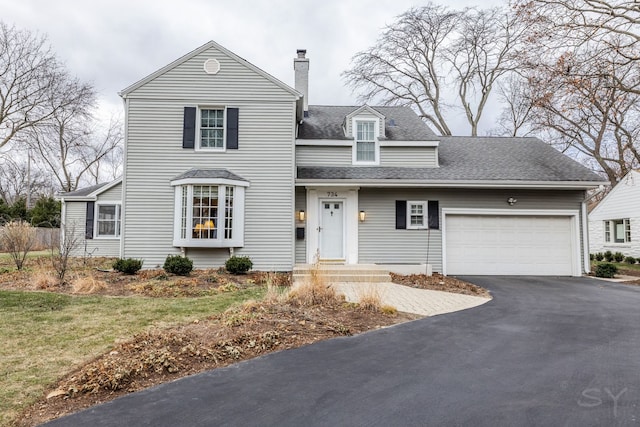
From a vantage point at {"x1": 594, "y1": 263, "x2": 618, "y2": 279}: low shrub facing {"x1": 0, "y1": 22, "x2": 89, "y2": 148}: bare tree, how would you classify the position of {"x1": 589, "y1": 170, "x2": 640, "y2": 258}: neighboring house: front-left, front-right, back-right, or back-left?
back-right

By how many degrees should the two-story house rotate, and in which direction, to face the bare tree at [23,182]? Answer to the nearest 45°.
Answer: approximately 135° to its right

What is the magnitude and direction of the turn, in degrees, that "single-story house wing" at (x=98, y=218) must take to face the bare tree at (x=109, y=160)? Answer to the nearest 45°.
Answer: approximately 180°

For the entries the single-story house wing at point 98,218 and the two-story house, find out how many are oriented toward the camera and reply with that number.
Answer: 2

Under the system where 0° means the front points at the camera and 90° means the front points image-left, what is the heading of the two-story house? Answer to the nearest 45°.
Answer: approximately 0°

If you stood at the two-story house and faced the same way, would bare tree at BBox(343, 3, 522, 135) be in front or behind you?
behind

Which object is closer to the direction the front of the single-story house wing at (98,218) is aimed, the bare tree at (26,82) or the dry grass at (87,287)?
the dry grass

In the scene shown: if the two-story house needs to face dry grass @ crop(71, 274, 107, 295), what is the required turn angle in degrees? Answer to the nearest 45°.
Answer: approximately 45° to its right

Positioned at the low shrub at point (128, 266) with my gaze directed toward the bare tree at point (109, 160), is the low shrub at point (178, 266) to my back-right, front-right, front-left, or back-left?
back-right
